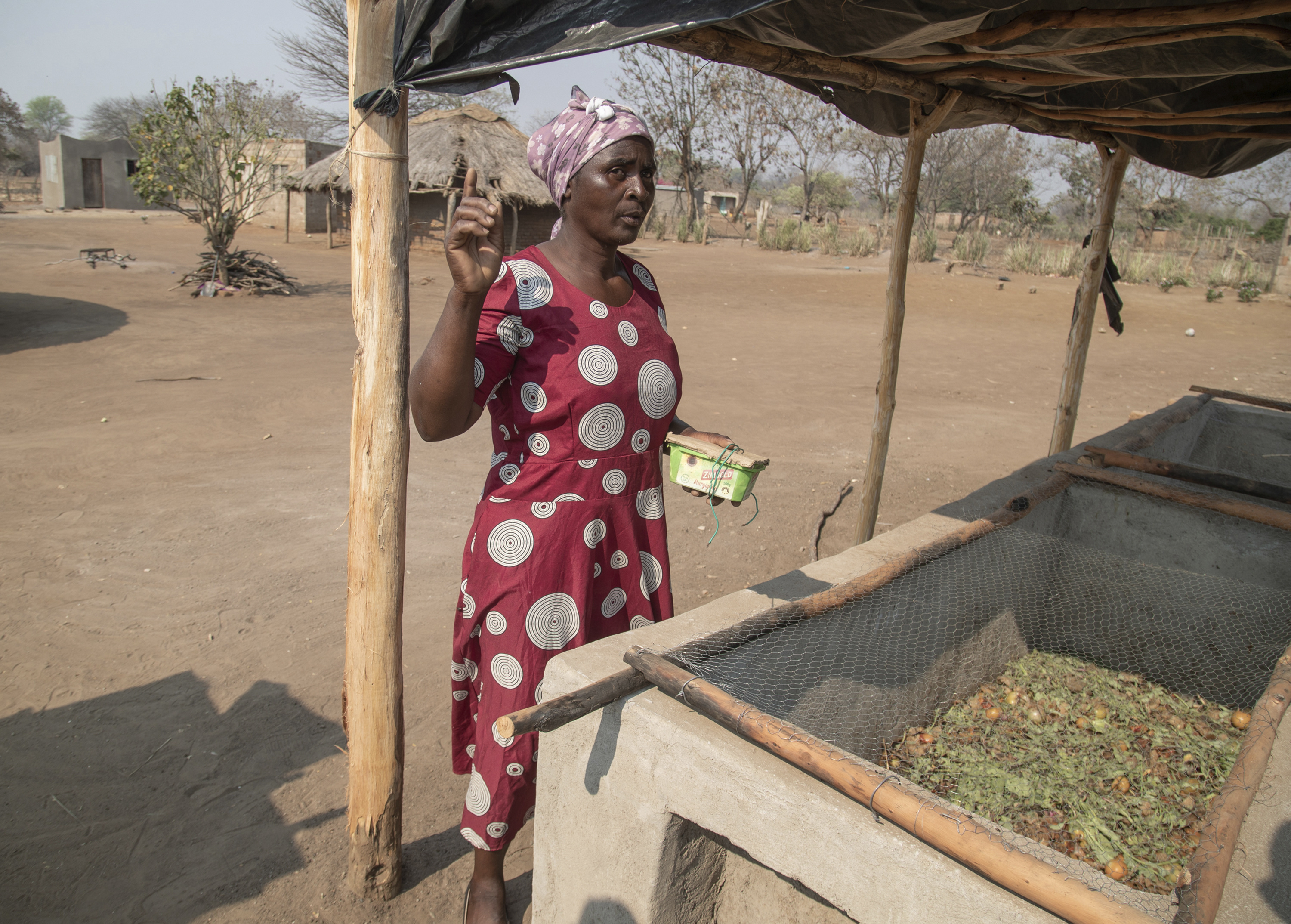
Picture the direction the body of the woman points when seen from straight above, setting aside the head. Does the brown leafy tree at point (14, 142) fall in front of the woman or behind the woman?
behind

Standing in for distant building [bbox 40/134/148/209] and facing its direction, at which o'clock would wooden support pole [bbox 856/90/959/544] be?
The wooden support pole is roughly at 12 o'clock from the distant building.

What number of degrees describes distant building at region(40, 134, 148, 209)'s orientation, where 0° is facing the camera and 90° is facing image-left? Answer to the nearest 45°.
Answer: approximately 0°

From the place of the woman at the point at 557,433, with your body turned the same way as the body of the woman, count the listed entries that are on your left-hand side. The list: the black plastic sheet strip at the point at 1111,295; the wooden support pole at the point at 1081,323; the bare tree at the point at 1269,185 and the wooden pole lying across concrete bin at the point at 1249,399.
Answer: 4

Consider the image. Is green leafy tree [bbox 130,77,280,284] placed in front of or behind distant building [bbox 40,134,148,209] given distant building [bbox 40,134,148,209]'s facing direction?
in front

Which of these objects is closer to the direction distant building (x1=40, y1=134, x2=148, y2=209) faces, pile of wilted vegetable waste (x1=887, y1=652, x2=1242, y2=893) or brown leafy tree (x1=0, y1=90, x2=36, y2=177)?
the pile of wilted vegetable waste

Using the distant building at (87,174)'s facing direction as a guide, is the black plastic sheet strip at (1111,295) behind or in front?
in front

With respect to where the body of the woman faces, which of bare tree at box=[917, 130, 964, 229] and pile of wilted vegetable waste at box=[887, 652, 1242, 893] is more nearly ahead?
the pile of wilted vegetable waste

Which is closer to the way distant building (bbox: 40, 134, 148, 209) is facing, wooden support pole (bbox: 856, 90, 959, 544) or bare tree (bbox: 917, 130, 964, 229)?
the wooden support pole

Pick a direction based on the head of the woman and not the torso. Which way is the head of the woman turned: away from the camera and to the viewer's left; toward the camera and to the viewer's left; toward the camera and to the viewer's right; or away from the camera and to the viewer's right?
toward the camera and to the viewer's right

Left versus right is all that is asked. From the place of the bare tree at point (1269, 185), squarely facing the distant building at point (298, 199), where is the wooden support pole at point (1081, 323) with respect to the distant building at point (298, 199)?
left

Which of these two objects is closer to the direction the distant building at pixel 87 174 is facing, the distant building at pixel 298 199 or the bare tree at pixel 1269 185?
the distant building

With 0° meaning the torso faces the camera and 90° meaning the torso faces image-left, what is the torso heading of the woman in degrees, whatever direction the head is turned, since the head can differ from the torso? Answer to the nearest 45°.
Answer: approximately 315°

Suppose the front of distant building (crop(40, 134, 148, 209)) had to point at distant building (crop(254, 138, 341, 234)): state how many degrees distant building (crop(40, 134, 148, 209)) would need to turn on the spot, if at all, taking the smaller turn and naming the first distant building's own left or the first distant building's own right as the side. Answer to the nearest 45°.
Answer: approximately 45° to the first distant building's own left
